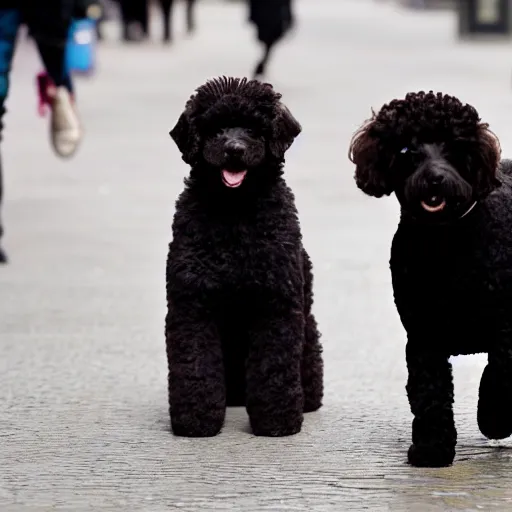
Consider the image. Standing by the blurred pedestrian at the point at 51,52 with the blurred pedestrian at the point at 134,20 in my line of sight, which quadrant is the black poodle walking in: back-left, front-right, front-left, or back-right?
back-right

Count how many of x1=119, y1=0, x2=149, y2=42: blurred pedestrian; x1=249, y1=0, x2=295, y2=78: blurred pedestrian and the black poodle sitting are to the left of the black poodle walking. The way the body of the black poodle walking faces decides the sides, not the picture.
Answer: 0

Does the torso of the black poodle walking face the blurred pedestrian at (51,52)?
no

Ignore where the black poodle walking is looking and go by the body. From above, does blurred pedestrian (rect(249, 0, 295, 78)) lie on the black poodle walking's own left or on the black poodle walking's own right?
on the black poodle walking's own right

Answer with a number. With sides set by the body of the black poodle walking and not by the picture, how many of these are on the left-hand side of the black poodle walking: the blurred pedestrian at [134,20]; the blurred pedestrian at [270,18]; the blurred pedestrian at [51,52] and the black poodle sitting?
0

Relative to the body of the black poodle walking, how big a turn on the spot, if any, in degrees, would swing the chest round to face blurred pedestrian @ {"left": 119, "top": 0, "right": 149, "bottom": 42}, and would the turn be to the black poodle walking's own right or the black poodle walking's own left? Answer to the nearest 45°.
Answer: approximately 135° to the black poodle walking's own right

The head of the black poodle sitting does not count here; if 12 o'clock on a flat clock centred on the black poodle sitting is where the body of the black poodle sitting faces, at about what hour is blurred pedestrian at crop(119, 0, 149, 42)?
The blurred pedestrian is roughly at 6 o'clock from the black poodle sitting.

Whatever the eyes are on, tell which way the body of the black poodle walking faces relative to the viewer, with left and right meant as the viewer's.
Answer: facing the viewer and to the left of the viewer

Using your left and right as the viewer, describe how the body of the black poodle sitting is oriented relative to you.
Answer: facing the viewer

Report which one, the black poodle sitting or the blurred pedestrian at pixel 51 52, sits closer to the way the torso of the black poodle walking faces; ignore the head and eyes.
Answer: the black poodle sitting

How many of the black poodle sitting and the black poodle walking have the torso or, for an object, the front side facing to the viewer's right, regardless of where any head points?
0
